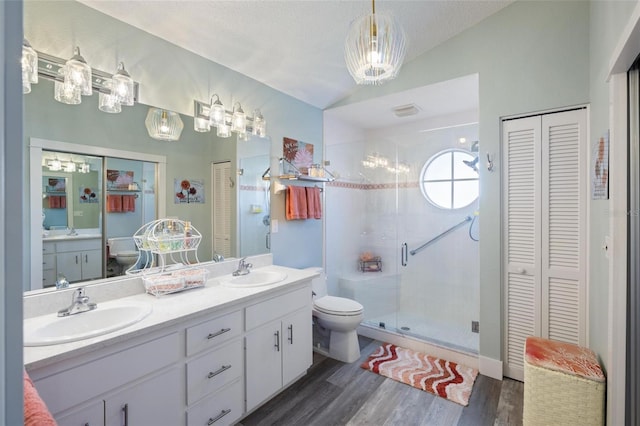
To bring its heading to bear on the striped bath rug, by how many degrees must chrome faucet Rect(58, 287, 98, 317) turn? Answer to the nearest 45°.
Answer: approximately 45° to its left

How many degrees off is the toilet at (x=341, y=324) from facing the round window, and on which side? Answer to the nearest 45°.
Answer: approximately 90° to its left

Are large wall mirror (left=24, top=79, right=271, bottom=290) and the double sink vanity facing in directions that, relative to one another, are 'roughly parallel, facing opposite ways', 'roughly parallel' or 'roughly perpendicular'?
roughly parallel

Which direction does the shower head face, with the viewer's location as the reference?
facing to the left of the viewer

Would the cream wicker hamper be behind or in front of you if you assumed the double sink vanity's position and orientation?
in front

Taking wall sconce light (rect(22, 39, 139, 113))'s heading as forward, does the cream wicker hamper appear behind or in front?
in front

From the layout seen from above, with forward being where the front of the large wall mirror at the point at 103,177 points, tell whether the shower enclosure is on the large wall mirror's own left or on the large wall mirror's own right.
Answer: on the large wall mirror's own left

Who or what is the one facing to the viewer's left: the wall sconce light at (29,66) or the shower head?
the shower head

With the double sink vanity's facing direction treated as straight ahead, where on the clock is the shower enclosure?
The shower enclosure is roughly at 10 o'clock from the double sink vanity.

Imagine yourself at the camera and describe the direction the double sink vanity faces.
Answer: facing the viewer and to the right of the viewer

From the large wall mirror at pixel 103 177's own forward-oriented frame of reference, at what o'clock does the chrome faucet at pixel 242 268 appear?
The chrome faucet is roughly at 10 o'clock from the large wall mirror.

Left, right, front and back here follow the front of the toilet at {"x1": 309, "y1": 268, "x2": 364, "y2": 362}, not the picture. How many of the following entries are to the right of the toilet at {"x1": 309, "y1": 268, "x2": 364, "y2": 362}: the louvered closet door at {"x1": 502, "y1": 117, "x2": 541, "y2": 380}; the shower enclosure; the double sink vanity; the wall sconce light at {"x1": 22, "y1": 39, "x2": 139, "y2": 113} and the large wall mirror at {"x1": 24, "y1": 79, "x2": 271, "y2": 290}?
3

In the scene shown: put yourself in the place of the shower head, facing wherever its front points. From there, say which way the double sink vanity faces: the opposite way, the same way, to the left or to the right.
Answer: the opposite way
